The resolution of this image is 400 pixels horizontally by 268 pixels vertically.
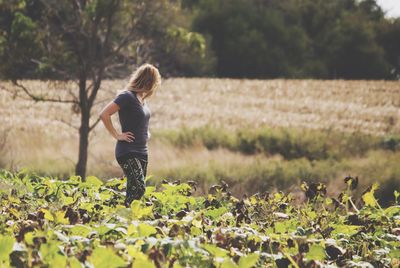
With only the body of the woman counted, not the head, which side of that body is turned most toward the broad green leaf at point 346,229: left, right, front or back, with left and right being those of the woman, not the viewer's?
front

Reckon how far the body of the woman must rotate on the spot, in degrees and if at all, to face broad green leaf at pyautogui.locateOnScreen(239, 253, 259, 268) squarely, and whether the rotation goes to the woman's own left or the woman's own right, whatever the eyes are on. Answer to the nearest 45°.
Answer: approximately 45° to the woman's own right

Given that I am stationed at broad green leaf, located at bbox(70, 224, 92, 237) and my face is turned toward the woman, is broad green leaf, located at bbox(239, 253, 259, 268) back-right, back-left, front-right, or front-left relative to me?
back-right

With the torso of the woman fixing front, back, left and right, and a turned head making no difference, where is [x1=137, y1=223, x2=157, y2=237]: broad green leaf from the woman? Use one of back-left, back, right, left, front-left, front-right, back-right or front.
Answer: front-right

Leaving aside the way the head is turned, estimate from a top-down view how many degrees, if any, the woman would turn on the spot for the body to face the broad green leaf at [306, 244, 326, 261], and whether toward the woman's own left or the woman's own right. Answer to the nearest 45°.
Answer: approximately 45° to the woman's own right

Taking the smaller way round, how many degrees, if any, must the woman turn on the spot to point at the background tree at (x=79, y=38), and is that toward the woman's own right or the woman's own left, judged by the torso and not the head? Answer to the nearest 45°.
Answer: approximately 135° to the woman's own left

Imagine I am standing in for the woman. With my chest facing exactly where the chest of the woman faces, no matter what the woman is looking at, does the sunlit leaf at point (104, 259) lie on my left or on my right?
on my right
